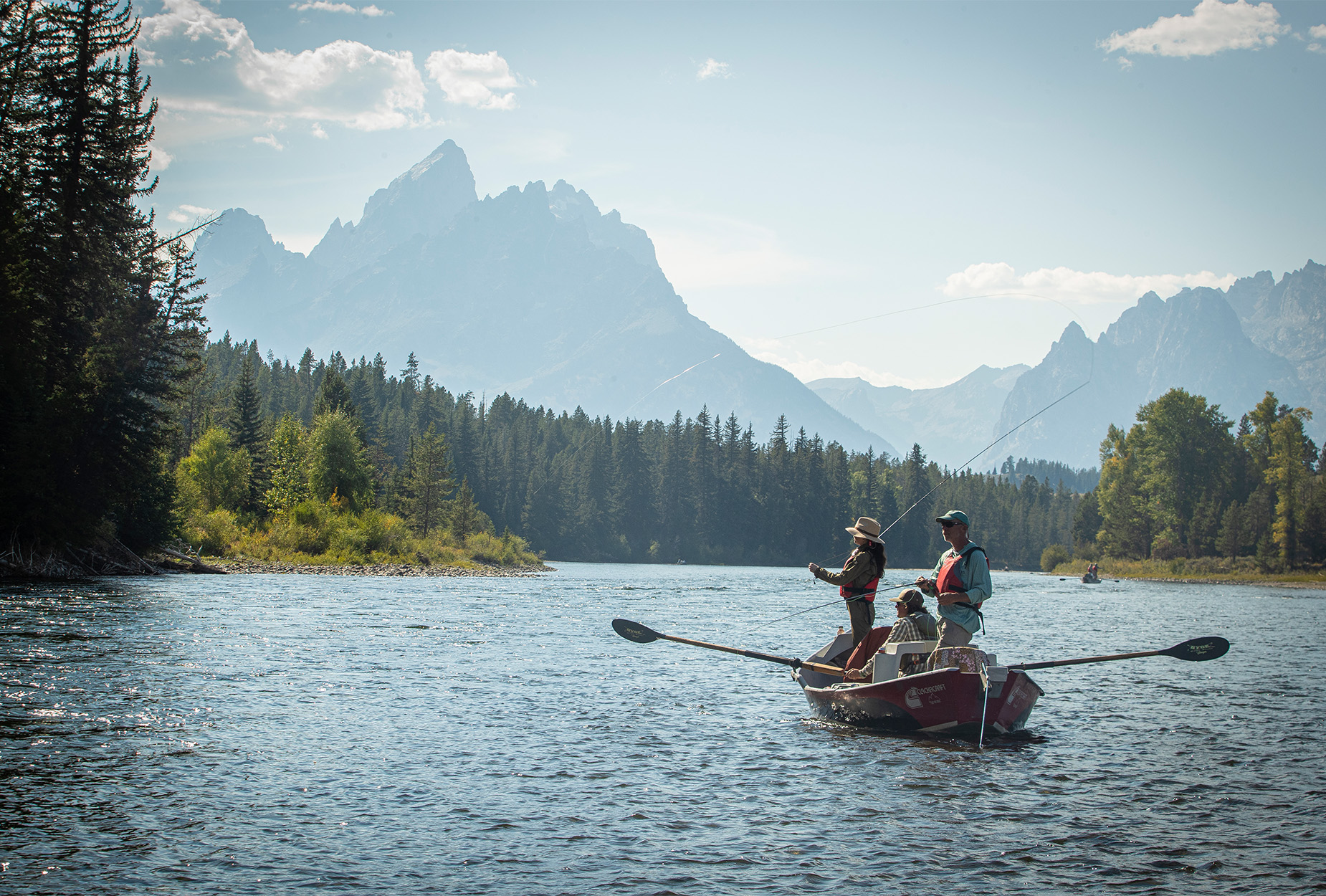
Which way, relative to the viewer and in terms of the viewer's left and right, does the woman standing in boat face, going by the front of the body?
facing to the left of the viewer

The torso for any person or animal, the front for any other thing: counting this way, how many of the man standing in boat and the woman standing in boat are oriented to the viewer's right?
0

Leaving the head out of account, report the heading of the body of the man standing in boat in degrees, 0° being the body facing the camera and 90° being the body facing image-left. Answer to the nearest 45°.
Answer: approximately 45°

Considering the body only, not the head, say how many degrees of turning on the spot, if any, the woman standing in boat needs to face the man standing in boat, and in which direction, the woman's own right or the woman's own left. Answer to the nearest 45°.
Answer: approximately 135° to the woman's own left

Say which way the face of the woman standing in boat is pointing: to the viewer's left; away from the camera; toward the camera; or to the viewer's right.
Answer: to the viewer's left

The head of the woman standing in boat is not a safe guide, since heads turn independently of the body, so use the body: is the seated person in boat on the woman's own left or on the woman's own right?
on the woman's own left
